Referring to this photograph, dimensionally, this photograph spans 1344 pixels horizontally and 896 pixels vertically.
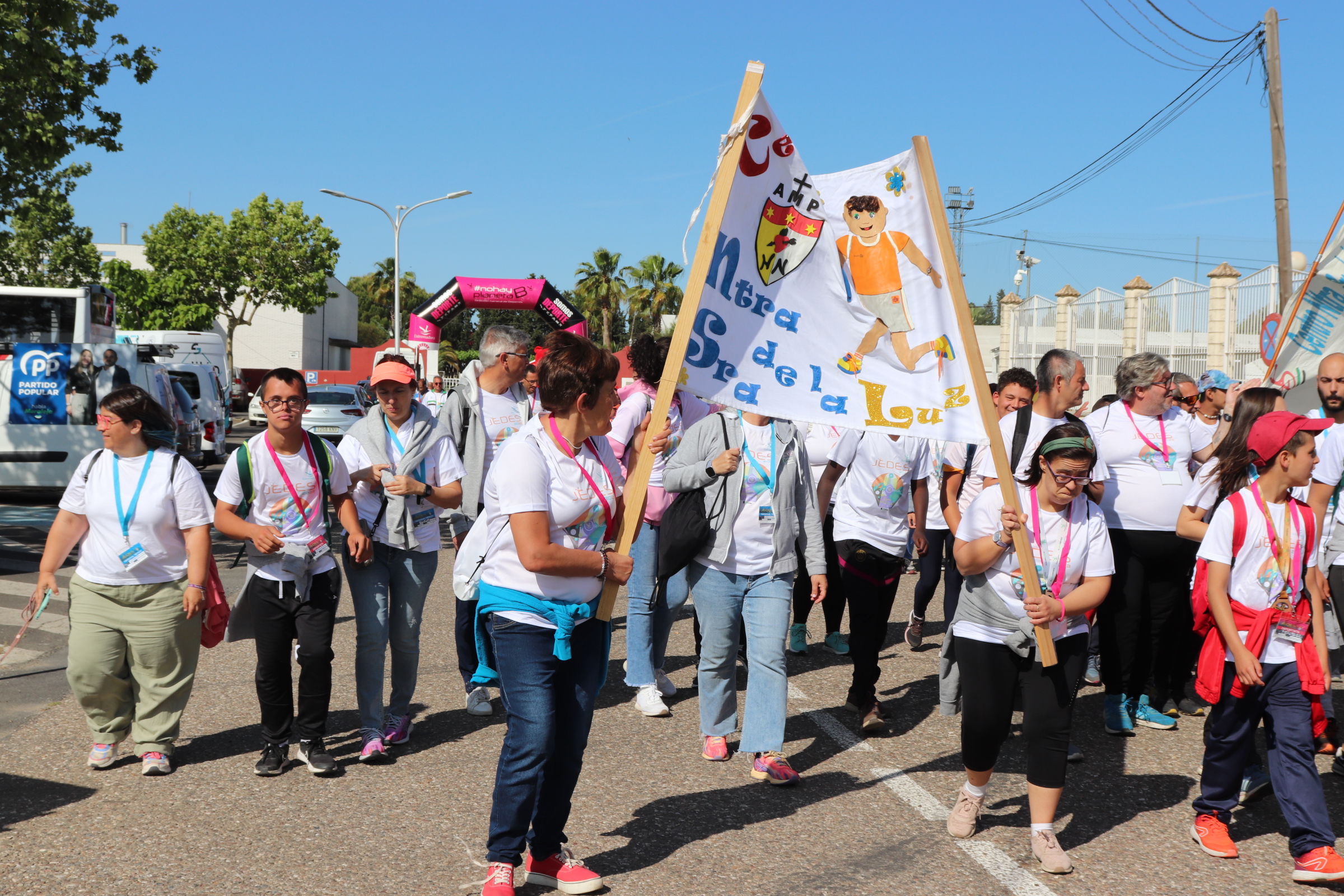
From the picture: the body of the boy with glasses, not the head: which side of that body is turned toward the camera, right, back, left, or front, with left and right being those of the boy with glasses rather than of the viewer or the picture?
front

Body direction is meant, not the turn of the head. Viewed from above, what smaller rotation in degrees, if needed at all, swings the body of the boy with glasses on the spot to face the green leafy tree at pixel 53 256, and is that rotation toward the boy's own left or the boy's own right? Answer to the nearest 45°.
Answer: approximately 180°

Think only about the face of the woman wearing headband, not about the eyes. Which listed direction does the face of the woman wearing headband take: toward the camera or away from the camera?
toward the camera

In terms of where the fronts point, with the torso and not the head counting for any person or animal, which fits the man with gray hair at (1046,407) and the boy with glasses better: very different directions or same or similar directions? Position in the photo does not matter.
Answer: same or similar directions

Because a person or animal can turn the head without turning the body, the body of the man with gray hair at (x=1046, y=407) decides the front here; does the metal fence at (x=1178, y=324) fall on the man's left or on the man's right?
on the man's left

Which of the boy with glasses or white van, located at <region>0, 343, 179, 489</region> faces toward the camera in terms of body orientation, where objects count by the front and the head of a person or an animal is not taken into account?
the boy with glasses

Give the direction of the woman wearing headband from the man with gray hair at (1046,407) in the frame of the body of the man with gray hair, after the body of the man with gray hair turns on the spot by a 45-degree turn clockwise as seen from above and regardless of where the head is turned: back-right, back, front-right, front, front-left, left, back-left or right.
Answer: front

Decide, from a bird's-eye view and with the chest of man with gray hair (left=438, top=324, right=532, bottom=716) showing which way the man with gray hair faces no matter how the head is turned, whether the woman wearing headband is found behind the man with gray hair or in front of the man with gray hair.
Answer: in front

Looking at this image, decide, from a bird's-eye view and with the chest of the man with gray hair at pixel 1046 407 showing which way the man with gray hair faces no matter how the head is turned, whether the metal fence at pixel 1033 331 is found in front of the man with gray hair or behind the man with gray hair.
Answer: behind

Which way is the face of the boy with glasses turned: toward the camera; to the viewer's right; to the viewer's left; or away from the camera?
toward the camera

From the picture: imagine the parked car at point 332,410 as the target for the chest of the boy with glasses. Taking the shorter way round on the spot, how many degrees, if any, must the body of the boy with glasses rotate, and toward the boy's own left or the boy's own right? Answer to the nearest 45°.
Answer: approximately 180°
